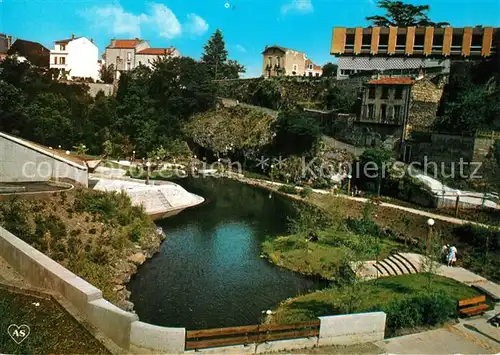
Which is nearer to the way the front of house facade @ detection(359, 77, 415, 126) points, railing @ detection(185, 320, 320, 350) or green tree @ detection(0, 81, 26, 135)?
the railing

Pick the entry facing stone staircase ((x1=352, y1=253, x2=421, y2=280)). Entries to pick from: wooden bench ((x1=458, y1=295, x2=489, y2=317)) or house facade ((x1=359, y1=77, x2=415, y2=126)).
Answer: the house facade

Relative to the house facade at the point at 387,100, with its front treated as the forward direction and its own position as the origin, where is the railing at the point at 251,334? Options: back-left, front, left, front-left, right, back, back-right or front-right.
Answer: front

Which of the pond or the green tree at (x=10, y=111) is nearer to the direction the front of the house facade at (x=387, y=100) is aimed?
the pond

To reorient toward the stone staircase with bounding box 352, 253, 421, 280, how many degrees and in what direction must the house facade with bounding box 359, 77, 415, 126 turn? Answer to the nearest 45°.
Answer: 0° — it already faces it

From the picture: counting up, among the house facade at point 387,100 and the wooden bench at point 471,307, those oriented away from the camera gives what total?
0

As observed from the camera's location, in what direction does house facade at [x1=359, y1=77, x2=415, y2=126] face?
facing the viewer

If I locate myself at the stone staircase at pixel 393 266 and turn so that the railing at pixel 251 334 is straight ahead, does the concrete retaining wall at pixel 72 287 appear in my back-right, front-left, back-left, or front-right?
front-right

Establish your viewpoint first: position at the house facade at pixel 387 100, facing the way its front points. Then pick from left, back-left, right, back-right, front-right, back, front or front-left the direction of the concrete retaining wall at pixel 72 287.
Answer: front

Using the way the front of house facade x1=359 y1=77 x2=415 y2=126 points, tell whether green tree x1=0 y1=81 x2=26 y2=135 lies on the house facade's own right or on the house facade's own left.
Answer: on the house facade's own right

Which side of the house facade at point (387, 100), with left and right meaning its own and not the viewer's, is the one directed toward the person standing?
front

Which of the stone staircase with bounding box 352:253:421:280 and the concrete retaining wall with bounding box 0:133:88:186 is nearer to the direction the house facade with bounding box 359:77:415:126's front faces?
the stone staircase

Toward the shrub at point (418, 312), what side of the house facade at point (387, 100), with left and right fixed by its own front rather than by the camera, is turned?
front
